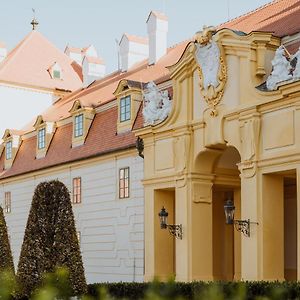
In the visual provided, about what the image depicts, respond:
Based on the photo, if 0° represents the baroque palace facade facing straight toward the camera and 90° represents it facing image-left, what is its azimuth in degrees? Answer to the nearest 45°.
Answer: approximately 45°
